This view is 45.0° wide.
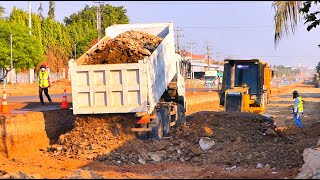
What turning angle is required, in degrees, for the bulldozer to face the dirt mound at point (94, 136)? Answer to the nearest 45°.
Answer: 0° — it already faces it

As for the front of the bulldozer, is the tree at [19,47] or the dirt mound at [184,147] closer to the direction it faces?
the dirt mound

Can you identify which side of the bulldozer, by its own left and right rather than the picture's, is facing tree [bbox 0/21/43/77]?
right

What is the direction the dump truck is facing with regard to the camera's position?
facing away from the viewer and to the right of the viewer

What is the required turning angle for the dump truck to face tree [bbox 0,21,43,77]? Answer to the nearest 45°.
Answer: approximately 45° to its left

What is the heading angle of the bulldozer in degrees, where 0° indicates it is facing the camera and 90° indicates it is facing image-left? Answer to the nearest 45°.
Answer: approximately 45°

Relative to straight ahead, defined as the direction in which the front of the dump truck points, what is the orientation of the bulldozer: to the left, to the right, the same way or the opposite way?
the opposite way
